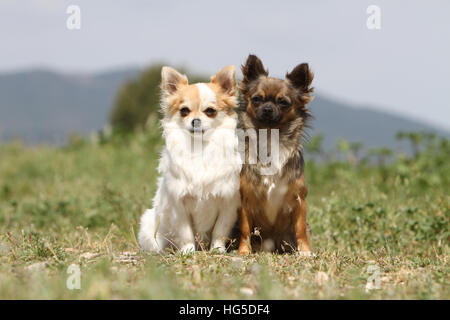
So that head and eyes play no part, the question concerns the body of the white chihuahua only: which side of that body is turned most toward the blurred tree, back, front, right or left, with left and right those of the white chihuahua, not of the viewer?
back

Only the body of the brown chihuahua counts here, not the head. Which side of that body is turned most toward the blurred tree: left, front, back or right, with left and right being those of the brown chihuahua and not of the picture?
back

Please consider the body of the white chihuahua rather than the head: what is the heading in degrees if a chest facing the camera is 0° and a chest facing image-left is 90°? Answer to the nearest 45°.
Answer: approximately 0°

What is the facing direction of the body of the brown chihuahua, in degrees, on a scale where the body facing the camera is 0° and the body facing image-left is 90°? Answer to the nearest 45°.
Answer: approximately 0°
